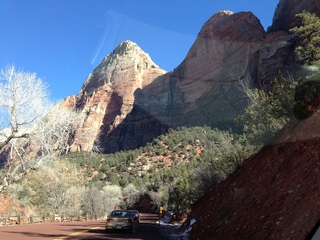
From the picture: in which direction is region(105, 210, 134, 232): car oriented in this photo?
away from the camera

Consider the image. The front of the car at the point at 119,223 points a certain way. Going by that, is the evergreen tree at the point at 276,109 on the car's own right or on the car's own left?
on the car's own right
